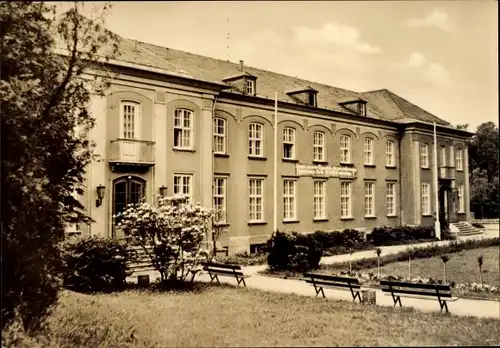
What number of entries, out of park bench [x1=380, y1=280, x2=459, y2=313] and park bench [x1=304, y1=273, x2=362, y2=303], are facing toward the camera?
0

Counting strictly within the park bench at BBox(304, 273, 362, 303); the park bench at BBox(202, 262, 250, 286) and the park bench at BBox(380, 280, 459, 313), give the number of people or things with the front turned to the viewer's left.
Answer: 0

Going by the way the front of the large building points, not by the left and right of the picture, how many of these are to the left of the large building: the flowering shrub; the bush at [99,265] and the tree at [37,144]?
0

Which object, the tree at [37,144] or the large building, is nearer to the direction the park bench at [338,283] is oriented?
the large building

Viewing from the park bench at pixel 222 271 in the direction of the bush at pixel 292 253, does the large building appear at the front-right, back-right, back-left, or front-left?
front-left

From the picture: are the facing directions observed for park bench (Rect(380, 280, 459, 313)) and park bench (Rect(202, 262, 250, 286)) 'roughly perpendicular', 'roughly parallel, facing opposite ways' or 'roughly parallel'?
roughly parallel

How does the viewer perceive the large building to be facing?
facing the viewer and to the right of the viewer

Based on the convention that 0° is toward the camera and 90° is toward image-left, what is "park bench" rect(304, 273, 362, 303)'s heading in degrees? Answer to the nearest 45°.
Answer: approximately 225°

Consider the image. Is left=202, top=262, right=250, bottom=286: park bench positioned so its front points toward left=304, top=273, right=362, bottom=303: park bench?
no

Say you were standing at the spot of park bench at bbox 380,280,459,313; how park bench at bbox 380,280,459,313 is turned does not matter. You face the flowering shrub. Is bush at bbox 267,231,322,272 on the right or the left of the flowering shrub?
right

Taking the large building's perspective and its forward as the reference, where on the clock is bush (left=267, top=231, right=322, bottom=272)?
The bush is roughly at 1 o'clock from the large building.
